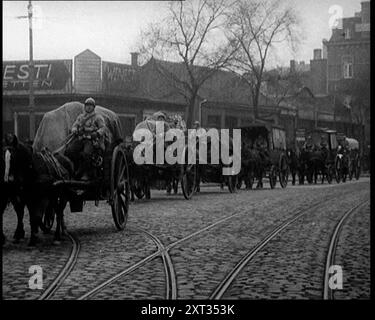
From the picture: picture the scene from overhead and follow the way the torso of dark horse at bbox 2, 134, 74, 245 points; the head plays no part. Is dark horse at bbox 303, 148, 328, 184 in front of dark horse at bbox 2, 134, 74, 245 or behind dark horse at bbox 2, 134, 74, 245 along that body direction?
behind

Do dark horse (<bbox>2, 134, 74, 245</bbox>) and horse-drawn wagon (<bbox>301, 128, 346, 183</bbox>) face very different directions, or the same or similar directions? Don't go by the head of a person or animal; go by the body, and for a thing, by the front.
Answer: same or similar directions

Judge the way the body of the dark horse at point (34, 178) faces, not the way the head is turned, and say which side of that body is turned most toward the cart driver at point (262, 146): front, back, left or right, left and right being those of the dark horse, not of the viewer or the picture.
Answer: back

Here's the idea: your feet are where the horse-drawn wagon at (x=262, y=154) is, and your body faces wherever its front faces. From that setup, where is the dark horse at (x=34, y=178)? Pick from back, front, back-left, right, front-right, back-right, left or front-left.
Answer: front-left

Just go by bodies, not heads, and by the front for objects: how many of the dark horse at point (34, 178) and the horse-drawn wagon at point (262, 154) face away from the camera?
0

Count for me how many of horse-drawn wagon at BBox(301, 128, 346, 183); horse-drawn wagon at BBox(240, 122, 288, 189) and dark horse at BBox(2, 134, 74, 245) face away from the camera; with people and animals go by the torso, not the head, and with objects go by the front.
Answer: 0

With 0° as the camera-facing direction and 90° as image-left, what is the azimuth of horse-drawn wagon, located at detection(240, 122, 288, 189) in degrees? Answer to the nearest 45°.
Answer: approximately 45°

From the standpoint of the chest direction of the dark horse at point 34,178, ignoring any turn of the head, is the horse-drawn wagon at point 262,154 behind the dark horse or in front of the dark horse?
behind

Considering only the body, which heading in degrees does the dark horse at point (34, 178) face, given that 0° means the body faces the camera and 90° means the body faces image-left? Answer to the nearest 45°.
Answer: approximately 45°

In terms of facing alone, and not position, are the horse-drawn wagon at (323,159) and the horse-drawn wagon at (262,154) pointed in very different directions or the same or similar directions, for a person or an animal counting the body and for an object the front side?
same or similar directions

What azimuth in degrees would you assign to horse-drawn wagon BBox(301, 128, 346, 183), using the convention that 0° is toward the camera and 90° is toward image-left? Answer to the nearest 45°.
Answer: approximately 45°

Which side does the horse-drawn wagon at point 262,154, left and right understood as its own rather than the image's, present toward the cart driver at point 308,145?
back

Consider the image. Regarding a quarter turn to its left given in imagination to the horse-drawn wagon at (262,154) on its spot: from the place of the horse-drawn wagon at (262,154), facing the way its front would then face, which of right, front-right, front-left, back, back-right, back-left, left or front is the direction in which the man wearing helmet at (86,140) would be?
front-right

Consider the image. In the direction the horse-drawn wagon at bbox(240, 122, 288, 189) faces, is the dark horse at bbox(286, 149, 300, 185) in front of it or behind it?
behind

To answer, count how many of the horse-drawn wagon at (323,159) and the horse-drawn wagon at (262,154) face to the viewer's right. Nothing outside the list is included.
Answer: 0

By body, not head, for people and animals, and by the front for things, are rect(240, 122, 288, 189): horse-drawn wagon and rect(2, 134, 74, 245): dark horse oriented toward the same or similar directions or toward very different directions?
same or similar directions
